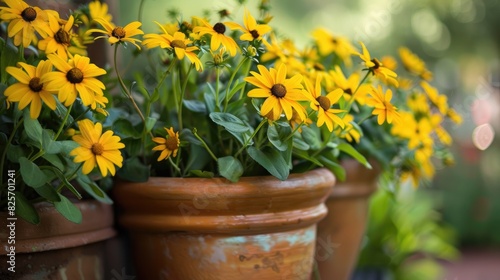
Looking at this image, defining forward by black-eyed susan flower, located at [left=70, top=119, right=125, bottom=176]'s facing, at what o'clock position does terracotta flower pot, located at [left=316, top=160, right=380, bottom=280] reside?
The terracotta flower pot is roughly at 8 o'clock from the black-eyed susan flower.

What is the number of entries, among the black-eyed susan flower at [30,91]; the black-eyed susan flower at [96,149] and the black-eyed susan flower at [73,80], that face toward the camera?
3

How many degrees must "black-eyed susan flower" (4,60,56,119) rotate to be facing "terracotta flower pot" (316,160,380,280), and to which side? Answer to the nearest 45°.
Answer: approximately 90° to its left

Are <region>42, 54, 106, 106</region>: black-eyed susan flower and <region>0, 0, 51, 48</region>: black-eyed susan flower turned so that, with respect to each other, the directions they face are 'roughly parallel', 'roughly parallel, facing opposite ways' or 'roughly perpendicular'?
roughly parallel

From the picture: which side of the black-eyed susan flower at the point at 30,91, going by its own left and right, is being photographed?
front

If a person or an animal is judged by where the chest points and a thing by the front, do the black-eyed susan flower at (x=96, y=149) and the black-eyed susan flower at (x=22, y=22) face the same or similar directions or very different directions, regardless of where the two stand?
same or similar directions

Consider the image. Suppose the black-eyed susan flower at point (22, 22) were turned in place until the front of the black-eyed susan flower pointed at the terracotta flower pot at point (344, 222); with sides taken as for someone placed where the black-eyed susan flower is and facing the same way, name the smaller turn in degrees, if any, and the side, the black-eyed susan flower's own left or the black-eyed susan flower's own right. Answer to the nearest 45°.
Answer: approximately 90° to the black-eyed susan flower's own left

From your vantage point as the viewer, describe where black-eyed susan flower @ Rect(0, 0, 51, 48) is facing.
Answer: facing the viewer

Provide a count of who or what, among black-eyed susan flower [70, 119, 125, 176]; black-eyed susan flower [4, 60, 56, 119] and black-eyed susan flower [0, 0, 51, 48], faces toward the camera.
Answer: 3

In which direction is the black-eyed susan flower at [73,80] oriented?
toward the camera

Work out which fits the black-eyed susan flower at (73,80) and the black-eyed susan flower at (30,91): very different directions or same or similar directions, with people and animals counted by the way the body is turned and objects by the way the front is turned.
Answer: same or similar directions
